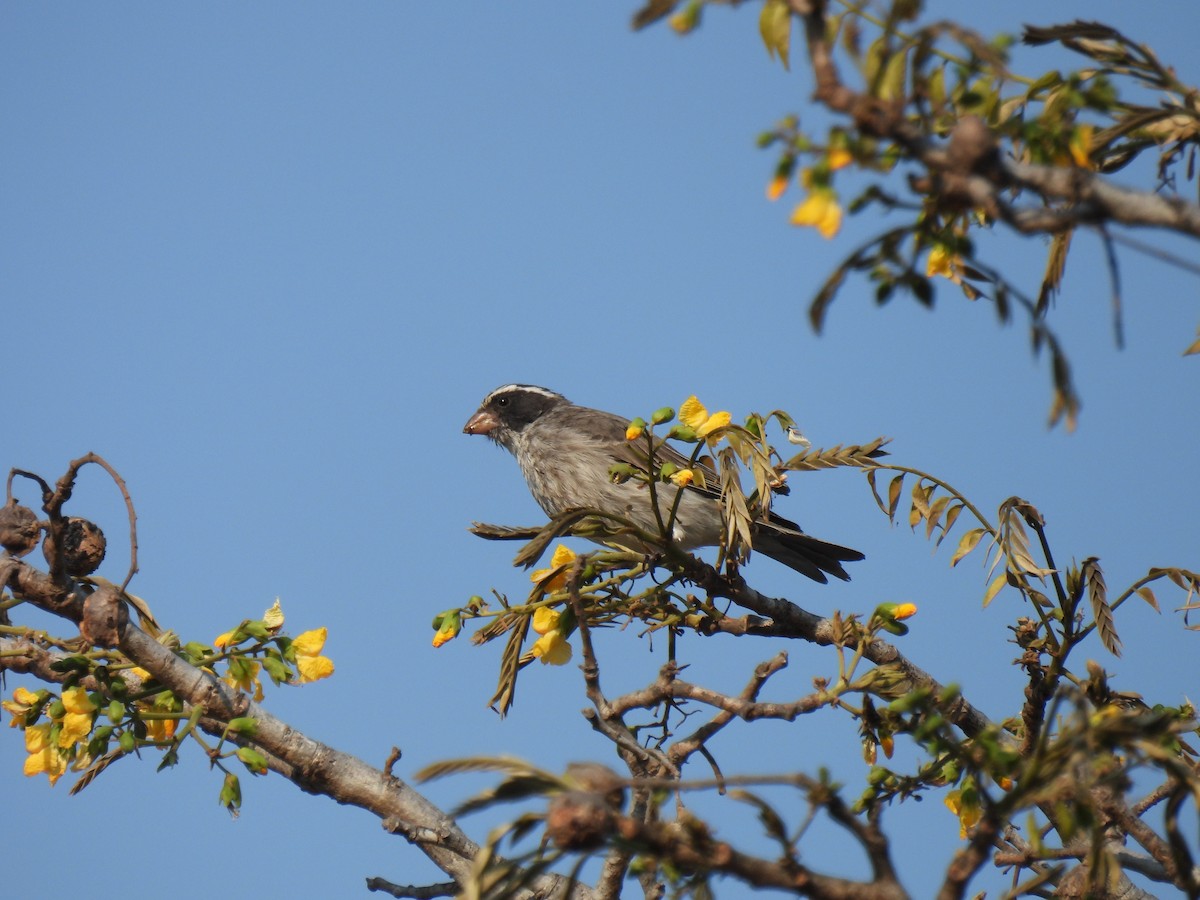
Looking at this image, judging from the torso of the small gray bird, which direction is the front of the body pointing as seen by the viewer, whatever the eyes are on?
to the viewer's left
